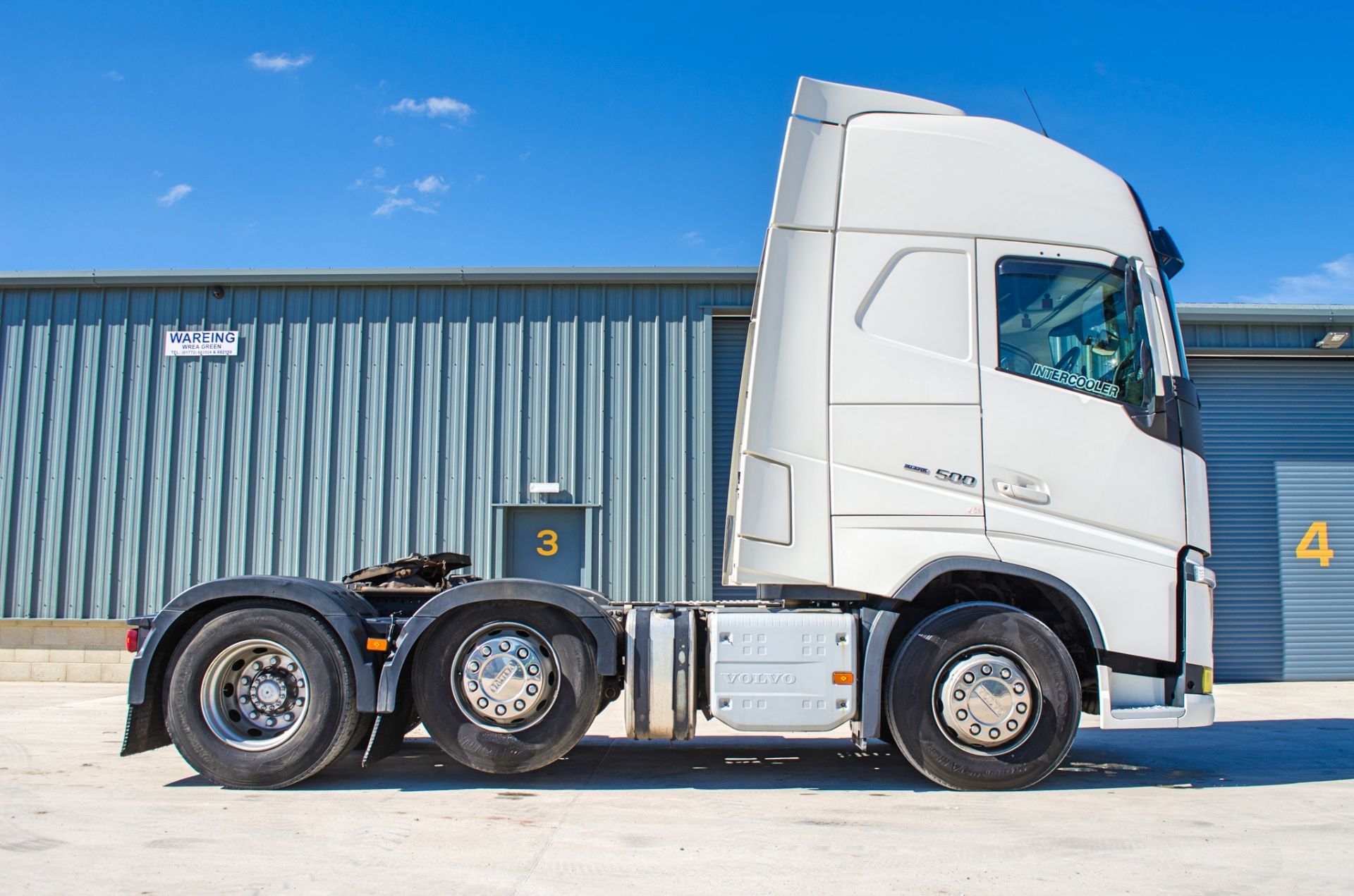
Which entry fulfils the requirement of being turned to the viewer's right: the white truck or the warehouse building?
the white truck

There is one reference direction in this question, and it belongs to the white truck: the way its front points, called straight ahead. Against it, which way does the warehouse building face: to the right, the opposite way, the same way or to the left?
to the right

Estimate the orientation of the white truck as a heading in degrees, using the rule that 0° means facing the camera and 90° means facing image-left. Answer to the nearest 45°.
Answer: approximately 270°

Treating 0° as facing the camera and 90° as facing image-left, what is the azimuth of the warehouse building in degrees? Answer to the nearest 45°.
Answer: approximately 0°

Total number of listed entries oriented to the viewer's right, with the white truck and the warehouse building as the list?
1
